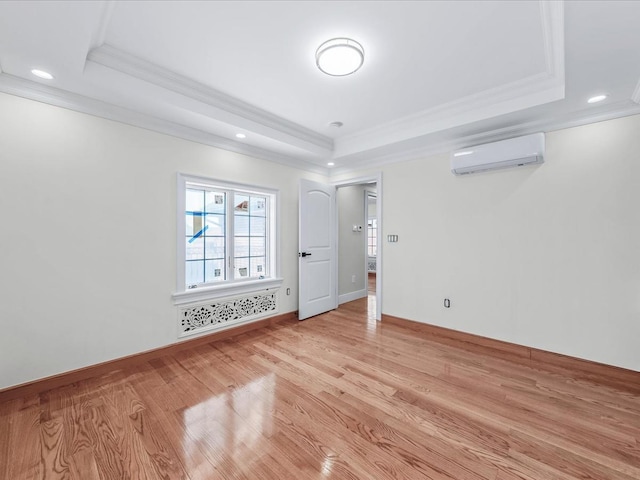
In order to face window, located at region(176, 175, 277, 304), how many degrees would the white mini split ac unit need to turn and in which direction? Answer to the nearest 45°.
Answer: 0° — it already faces it

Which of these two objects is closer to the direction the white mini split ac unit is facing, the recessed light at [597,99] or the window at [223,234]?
the window

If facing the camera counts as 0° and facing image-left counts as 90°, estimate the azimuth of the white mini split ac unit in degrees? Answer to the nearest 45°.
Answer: approximately 45°

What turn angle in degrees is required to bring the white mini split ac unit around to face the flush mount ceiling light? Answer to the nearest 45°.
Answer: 0° — it already faces it

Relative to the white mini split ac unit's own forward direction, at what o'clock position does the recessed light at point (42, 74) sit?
The recessed light is roughly at 12 o'clock from the white mini split ac unit.

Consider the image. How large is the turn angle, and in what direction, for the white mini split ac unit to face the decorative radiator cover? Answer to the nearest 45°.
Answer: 0° — it already faces it

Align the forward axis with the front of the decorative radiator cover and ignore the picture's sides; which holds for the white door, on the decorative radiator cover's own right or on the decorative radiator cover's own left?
on the decorative radiator cover's own left

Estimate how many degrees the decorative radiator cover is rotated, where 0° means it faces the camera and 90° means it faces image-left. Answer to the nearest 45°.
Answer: approximately 315°
